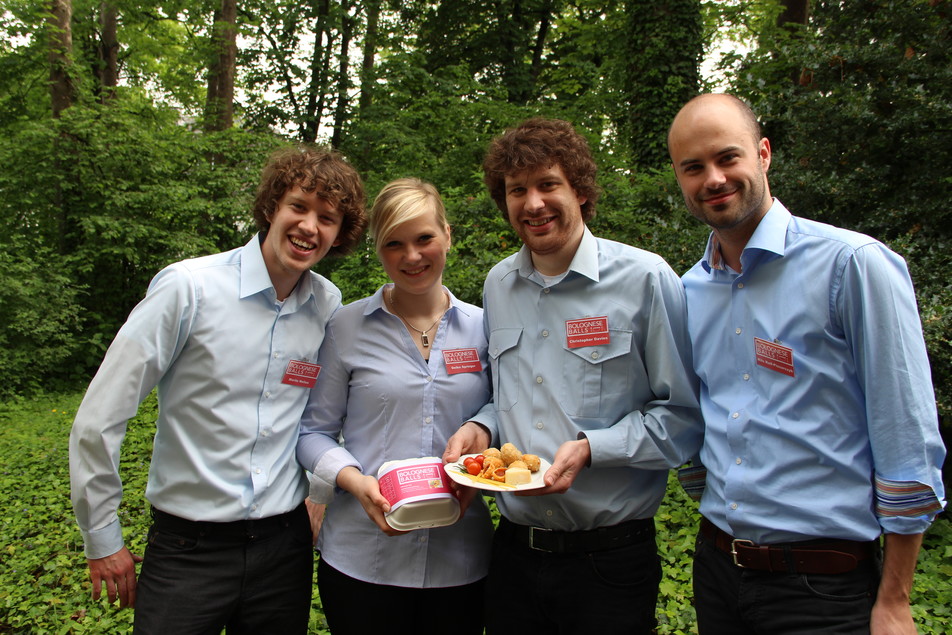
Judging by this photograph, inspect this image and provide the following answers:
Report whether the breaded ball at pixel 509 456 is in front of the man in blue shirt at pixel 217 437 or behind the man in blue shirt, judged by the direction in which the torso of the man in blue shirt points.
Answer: in front

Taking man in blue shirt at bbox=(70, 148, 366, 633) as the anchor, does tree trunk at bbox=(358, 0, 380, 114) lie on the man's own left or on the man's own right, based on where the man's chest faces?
on the man's own left

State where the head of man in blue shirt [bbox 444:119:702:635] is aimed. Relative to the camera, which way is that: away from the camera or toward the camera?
toward the camera

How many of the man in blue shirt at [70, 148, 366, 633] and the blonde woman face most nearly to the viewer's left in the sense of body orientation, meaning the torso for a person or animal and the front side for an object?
0

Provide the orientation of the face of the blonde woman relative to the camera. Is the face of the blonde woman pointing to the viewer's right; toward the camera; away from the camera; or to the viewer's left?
toward the camera

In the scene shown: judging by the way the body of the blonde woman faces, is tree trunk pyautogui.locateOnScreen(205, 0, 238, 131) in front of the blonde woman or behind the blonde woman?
behind

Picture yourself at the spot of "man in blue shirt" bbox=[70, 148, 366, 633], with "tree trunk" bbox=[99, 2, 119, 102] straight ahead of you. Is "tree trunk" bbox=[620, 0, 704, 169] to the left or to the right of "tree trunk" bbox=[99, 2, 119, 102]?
right

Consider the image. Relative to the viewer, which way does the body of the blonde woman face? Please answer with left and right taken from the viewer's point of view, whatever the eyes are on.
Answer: facing the viewer

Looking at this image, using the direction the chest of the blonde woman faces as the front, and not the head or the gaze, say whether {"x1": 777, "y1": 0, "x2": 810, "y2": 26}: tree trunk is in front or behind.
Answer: behind

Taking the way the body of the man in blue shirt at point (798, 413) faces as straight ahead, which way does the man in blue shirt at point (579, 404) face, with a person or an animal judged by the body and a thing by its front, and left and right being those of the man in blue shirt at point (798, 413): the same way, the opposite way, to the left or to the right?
the same way

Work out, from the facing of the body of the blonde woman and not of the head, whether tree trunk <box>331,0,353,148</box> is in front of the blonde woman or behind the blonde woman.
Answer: behind

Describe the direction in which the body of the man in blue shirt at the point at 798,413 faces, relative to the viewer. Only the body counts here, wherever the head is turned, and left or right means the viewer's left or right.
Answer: facing the viewer and to the left of the viewer

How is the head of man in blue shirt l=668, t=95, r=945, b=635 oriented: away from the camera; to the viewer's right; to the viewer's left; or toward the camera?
toward the camera

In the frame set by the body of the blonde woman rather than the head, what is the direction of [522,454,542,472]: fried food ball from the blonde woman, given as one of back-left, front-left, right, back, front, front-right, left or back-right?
front-left

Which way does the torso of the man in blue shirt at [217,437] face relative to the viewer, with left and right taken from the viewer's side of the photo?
facing the viewer and to the right of the viewer
